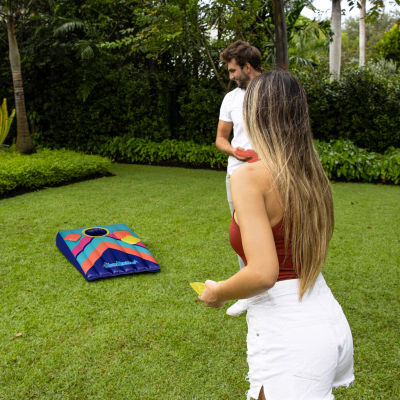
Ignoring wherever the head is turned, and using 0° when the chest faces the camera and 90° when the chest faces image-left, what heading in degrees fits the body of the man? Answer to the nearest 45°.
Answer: approximately 45°

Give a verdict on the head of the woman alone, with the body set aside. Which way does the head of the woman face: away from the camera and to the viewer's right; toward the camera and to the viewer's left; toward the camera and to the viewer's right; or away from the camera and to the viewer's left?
away from the camera and to the viewer's left

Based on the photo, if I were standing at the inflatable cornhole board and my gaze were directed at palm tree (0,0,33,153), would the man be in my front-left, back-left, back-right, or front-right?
back-right

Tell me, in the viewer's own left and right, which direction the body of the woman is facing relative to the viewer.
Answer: facing away from the viewer and to the left of the viewer

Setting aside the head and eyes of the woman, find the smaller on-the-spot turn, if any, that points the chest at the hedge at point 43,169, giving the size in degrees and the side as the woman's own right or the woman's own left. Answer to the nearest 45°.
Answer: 0° — they already face it
